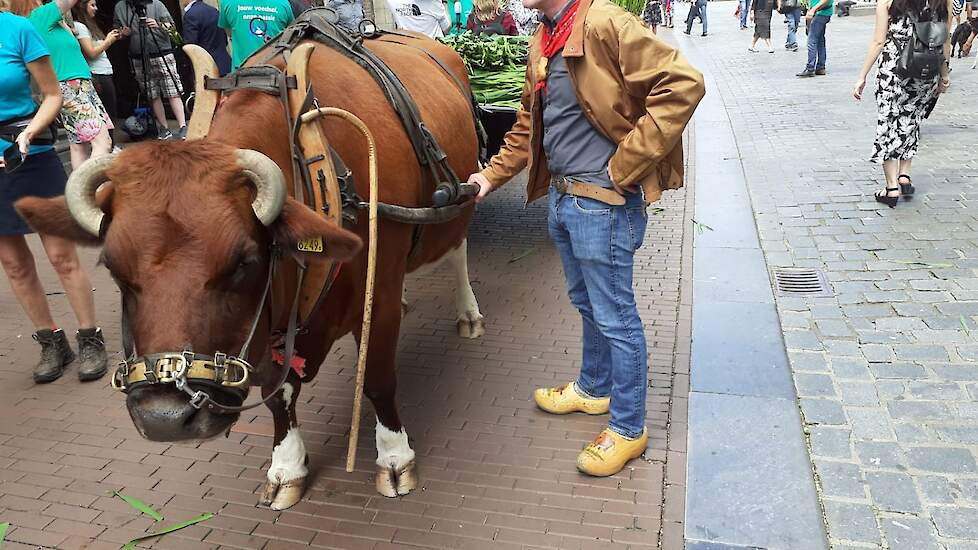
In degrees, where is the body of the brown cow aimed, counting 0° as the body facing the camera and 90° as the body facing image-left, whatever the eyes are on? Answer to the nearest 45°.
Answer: approximately 45°

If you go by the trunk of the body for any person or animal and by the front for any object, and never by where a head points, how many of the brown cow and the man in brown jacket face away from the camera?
0

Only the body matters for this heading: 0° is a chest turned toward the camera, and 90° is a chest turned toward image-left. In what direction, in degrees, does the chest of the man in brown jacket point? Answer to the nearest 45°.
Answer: approximately 45°

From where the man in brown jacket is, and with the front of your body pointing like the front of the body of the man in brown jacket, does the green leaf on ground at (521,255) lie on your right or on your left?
on your right

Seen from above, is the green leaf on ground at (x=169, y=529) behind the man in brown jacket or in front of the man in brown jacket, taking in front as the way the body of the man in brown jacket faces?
in front

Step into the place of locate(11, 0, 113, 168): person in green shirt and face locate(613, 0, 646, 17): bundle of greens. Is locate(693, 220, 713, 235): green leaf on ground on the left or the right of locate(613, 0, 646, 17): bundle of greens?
right

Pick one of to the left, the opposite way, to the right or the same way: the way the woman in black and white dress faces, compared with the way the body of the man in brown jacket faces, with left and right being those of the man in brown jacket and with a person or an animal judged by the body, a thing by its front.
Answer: to the right

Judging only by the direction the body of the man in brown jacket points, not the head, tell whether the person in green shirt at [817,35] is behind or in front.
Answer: behind

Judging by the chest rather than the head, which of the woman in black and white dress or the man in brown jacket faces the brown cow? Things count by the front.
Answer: the man in brown jacket

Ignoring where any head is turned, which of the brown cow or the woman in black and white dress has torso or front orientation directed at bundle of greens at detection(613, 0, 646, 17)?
the woman in black and white dress

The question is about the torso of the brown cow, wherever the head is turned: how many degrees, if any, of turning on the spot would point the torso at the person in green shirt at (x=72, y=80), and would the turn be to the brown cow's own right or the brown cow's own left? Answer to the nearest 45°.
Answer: approximately 135° to the brown cow's own right

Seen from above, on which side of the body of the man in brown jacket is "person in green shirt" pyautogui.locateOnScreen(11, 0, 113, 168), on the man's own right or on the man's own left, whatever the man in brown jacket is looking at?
on the man's own right

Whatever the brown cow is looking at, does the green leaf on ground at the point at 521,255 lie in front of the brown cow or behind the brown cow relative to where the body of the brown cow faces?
behind
